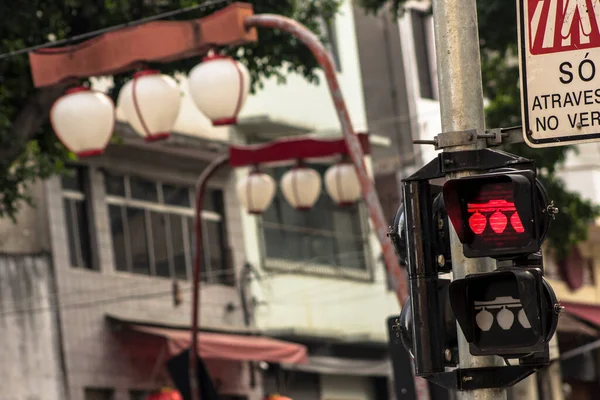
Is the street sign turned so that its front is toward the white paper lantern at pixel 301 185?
no

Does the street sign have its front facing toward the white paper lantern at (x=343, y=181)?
no

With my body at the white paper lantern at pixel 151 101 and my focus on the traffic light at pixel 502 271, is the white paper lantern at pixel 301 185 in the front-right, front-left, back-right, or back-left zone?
back-left

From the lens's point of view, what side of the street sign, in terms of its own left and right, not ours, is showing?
front

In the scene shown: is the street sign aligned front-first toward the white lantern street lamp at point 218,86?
no
